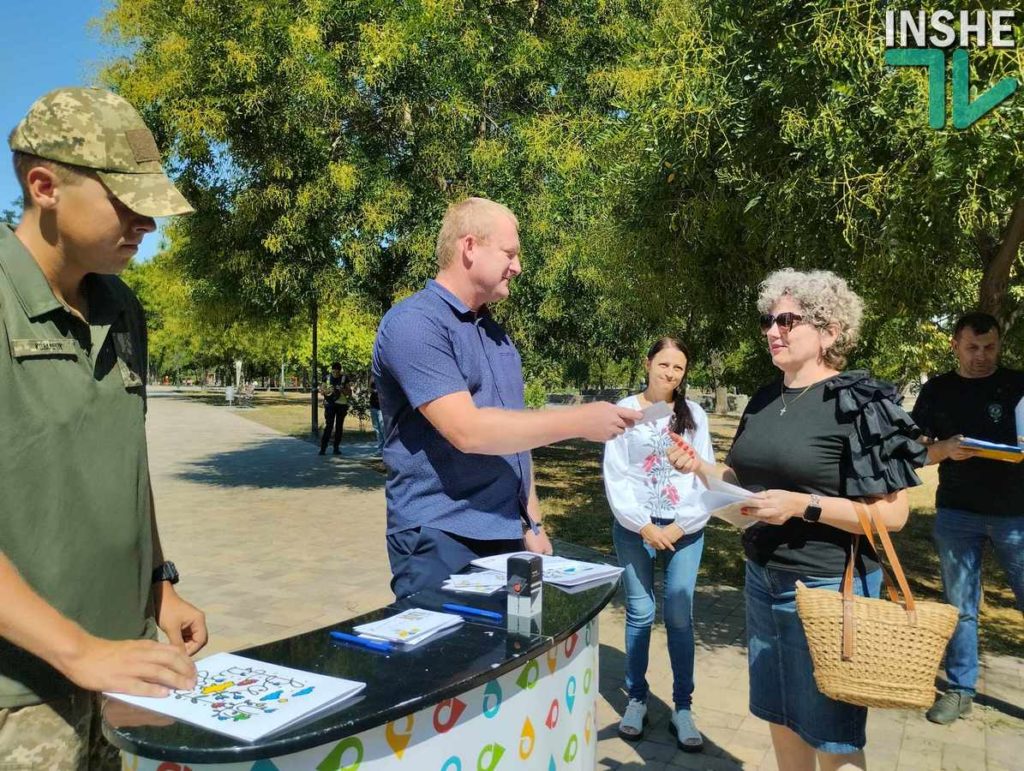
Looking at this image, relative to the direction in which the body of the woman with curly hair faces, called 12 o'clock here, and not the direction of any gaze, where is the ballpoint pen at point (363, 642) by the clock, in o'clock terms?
The ballpoint pen is roughly at 12 o'clock from the woman with curly hair.

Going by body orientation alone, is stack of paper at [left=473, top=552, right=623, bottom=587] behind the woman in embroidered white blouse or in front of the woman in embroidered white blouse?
in front

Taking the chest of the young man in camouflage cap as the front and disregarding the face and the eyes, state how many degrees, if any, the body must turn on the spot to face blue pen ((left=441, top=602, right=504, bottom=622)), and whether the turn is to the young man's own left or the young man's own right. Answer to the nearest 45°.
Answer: approximately 45° to the young man's own left

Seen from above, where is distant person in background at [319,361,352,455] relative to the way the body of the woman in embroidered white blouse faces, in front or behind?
behind

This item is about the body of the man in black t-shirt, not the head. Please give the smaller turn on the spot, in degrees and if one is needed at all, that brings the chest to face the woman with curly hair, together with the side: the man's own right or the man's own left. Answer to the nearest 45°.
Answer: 0° — they already face them

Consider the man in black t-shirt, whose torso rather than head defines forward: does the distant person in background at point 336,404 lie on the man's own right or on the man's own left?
on the man's own right

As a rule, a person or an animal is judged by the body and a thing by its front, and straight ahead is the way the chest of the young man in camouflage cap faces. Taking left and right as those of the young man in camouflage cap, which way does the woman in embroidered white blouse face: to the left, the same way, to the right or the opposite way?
to the right

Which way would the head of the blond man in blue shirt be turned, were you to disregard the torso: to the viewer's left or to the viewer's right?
to the viewer's right

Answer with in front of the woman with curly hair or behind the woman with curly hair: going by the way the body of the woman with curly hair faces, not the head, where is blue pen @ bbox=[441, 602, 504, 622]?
in front

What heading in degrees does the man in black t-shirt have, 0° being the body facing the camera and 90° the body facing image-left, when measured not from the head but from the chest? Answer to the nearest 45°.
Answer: approximately 0°

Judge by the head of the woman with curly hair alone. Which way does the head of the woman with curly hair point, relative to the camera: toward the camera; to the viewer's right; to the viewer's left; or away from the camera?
to the viewer's left

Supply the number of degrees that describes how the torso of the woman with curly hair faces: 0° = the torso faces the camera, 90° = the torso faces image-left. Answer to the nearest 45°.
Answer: approximately 45°
